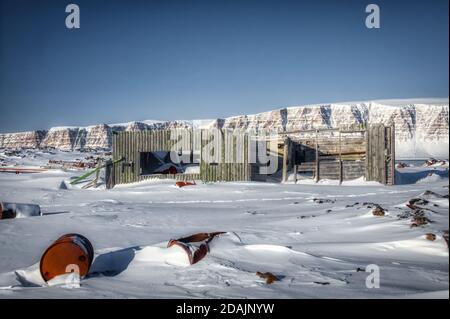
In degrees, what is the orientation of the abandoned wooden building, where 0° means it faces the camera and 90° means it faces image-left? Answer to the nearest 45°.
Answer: approximately 0°

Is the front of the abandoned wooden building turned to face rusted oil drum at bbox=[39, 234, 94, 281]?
yes

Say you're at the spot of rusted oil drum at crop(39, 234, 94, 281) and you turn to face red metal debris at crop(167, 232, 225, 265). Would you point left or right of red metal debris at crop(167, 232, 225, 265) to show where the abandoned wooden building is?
left

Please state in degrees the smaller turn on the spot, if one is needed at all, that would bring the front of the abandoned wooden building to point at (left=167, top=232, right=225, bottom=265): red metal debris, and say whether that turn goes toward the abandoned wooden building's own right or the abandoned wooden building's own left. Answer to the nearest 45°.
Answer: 0° — it already faces it
